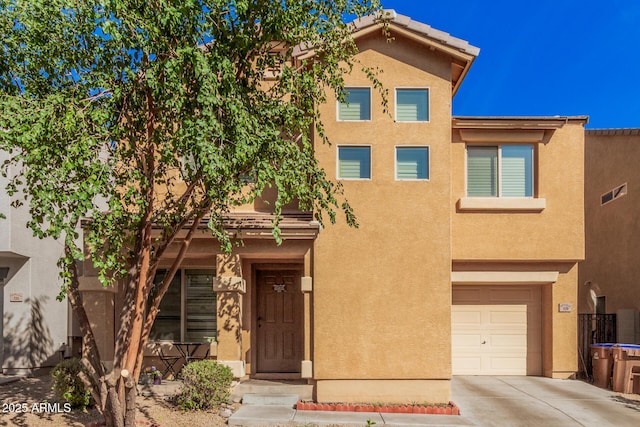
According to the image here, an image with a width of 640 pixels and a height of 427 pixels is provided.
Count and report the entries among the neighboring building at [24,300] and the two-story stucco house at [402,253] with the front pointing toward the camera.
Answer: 2

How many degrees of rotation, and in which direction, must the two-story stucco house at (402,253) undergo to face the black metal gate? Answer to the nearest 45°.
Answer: approximately 135° to its left

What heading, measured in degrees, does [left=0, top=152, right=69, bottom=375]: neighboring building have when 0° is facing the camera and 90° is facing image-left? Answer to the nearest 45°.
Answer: approximately 0°

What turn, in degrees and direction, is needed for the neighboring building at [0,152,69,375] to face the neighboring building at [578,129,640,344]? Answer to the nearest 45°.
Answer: approximately 90° to its left

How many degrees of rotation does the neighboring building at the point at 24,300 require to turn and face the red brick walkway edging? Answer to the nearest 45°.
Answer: approximately 45° to its left

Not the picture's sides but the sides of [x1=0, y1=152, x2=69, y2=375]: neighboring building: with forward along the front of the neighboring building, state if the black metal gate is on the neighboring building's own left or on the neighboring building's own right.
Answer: on the neighboring building's own left

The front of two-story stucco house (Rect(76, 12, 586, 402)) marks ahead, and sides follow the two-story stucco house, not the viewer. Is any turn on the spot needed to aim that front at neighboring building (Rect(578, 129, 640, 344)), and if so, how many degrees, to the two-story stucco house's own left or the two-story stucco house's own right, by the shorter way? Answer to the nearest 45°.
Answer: approximately 135° to the two-story stucco house's own left
